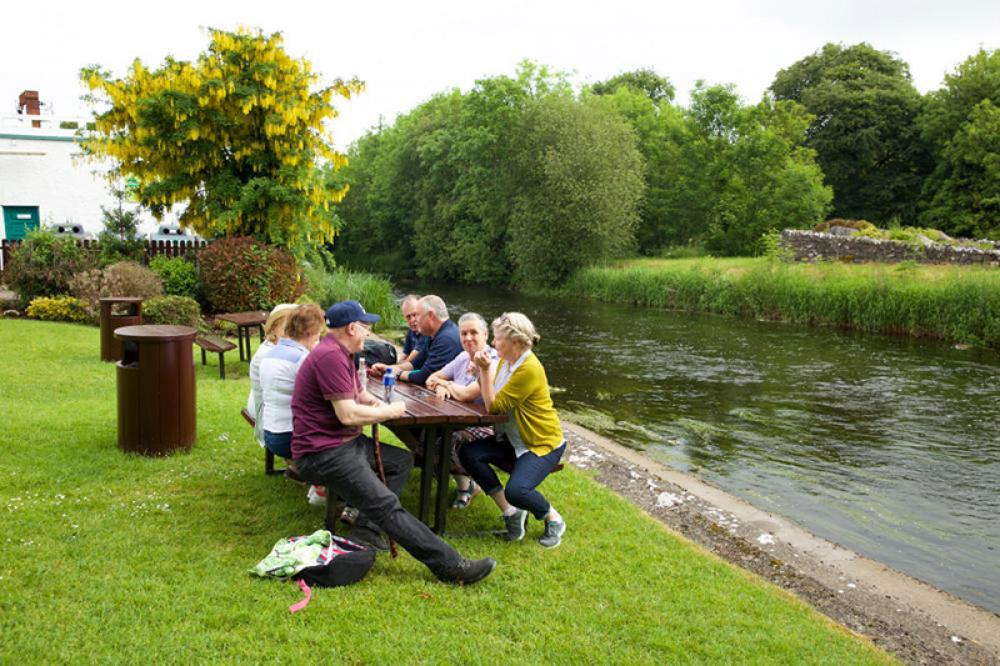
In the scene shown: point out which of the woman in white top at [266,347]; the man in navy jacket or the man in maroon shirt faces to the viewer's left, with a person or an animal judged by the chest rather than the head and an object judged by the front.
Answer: the man in navy jacket

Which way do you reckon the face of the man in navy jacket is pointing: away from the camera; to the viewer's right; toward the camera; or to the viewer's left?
to the viewer's left

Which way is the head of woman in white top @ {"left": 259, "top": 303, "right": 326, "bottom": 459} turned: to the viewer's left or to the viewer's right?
to the viewer's right

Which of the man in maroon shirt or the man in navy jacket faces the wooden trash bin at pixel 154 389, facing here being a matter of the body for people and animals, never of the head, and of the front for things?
the man in navy jacket

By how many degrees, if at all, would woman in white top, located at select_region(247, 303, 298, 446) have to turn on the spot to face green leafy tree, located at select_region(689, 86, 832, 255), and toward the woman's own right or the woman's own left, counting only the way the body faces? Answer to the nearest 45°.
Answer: approximately 45° to the woman's own left

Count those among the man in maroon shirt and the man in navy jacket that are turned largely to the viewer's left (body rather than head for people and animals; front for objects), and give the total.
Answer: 1

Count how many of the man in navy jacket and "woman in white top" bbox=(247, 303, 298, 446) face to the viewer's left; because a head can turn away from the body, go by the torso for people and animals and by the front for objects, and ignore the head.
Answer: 1

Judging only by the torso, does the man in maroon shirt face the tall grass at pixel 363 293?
no

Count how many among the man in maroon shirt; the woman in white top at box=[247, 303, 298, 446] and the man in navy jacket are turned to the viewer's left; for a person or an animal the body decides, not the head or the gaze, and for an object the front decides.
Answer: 1

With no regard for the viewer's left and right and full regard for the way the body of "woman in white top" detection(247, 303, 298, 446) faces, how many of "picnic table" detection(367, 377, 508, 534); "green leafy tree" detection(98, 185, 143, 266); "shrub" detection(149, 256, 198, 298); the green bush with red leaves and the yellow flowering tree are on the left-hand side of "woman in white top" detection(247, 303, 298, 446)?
4

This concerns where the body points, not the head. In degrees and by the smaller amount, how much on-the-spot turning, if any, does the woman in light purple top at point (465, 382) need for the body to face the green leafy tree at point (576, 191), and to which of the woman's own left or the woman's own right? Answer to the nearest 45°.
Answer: approximately 135° to the woman's own right

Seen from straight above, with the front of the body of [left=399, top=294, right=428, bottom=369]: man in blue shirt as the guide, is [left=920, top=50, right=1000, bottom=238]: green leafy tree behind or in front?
behind

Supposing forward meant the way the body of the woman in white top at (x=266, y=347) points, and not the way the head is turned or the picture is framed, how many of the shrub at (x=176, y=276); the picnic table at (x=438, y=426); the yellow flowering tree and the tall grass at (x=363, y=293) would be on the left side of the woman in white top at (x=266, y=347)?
3

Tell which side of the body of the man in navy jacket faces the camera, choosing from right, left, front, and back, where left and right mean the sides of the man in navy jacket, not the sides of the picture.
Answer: left

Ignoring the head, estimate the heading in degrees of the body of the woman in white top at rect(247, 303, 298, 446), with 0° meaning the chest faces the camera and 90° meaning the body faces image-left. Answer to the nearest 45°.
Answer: approximately 270°

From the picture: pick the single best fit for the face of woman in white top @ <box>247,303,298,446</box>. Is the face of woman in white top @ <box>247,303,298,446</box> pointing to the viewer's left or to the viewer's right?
to the viewer's right

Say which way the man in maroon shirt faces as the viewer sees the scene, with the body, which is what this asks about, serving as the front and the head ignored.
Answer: to the viewer's right

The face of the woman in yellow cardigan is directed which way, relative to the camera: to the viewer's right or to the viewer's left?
to the viewer's left
